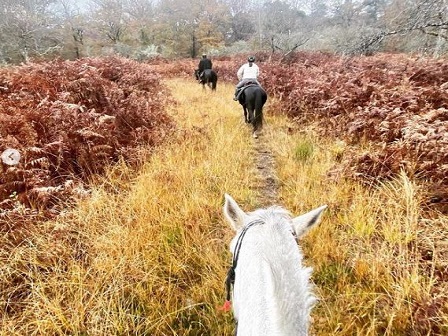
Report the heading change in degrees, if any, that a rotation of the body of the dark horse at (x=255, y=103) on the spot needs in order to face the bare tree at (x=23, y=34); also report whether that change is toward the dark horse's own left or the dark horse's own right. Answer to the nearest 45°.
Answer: approximately 45° to the dark horse's own left

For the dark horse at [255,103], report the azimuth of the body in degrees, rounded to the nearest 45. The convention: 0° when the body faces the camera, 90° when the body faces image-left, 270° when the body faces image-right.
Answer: approximately 180°
